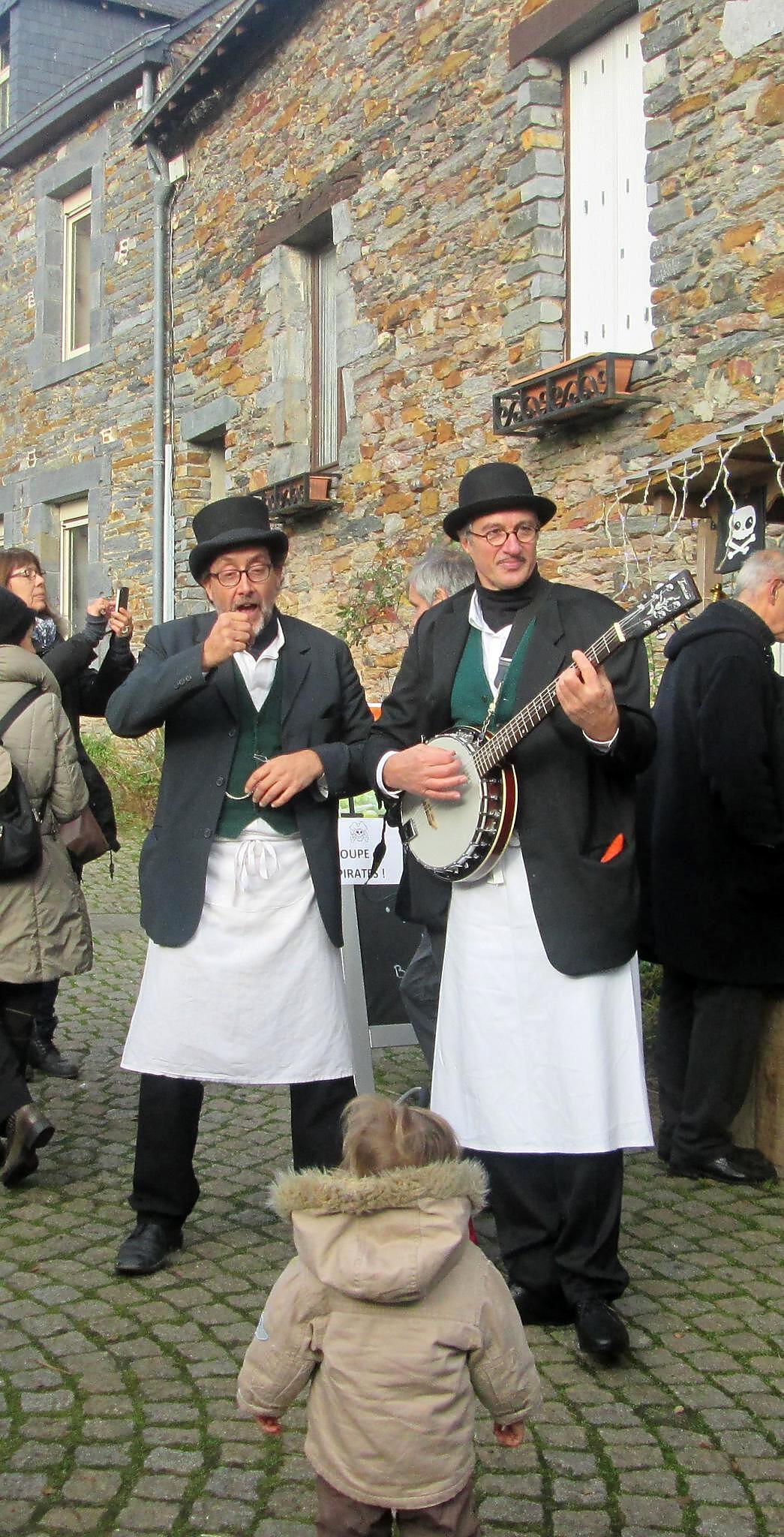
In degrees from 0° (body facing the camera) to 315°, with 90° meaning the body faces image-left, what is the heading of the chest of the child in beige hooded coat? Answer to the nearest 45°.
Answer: approximately 180°

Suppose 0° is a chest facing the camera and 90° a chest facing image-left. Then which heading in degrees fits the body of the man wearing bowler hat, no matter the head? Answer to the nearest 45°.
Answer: approximately 0°

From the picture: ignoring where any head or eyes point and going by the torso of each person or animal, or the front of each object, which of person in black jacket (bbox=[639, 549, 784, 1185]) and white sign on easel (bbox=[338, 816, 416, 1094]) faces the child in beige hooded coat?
the white sign on easel

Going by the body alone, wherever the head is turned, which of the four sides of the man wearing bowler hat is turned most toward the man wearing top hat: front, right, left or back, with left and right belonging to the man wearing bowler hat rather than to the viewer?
right

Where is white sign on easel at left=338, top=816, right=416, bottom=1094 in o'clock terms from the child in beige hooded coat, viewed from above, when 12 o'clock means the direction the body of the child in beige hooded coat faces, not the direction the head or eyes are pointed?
The white sign on easel is roughly at 12 o'clock from the child in beige hooded coat.

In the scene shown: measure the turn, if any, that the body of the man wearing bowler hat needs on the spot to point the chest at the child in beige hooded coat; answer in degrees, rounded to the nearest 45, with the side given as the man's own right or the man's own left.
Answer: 0° — they already face them

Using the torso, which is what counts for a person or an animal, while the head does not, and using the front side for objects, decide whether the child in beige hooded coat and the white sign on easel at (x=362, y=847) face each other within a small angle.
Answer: yes
